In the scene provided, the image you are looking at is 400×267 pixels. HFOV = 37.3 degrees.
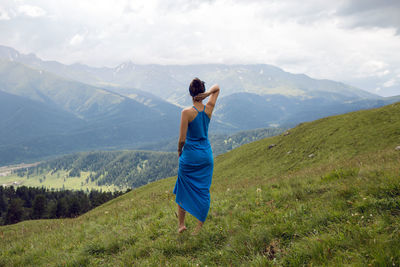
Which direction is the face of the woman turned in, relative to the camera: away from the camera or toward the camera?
away from the camera

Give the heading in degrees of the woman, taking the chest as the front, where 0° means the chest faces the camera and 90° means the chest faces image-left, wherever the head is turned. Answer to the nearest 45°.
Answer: approximately 135°
